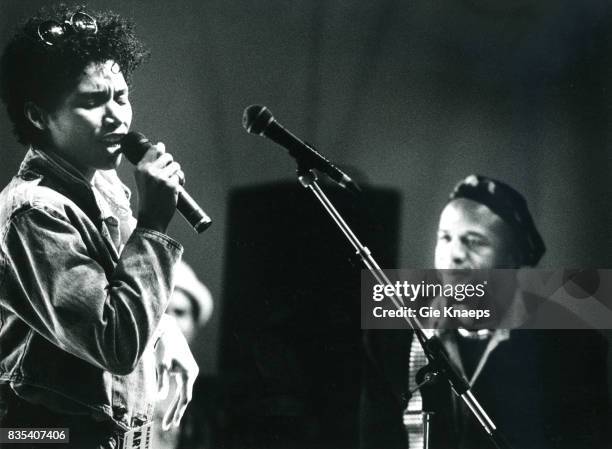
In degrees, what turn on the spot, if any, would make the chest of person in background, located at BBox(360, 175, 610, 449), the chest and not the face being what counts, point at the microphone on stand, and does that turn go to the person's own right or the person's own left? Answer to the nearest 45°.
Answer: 0° — they already face it

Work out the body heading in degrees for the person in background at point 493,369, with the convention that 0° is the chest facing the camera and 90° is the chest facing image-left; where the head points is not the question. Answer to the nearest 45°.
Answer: approximately 45°

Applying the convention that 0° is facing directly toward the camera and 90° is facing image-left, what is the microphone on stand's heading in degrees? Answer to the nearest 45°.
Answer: approximately 90°

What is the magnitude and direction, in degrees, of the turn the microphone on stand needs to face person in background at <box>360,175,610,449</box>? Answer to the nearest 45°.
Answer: approximately 180°
